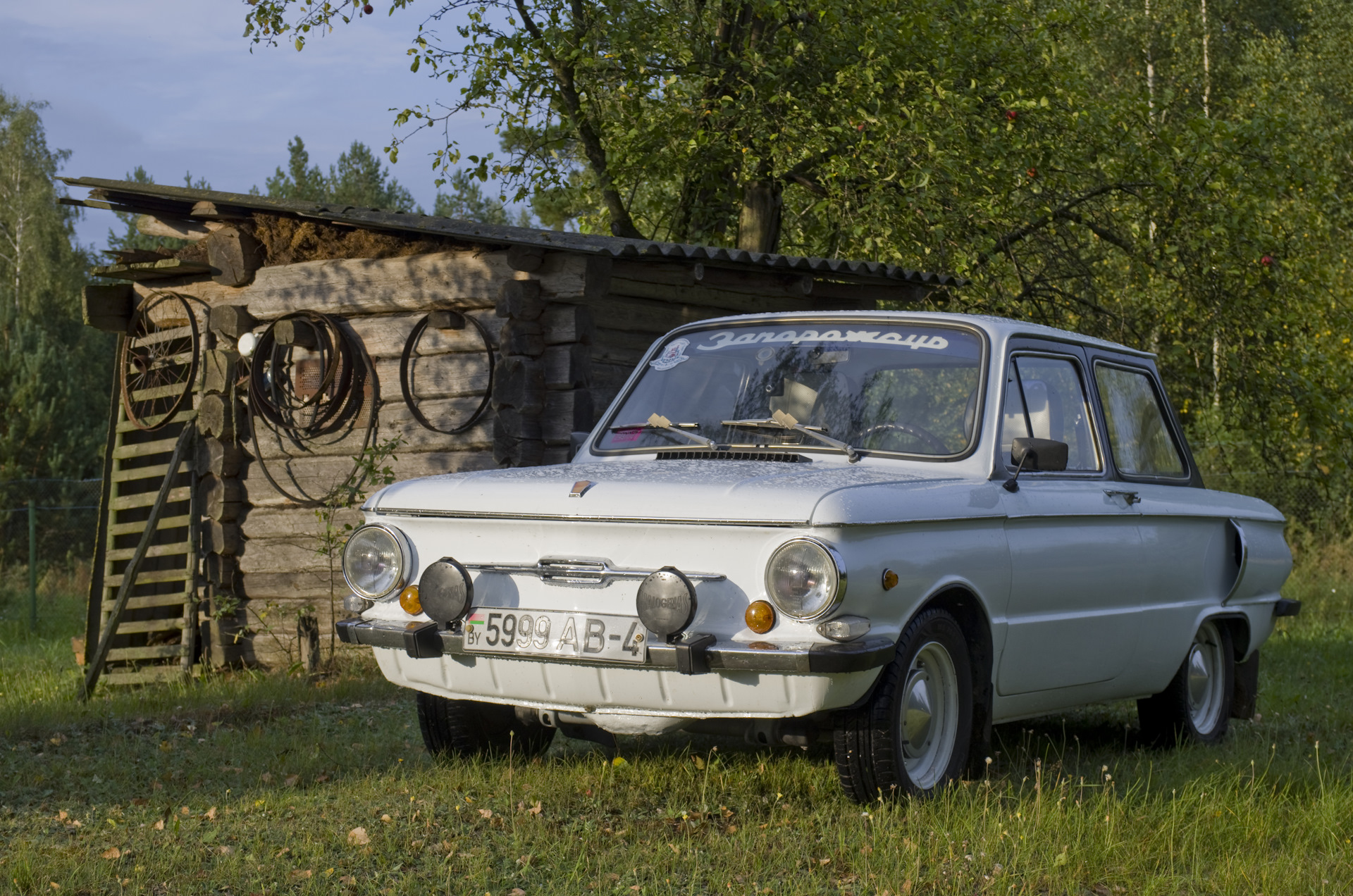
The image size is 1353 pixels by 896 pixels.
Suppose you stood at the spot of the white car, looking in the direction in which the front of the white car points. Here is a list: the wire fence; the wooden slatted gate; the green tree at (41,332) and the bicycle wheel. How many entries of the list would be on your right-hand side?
4

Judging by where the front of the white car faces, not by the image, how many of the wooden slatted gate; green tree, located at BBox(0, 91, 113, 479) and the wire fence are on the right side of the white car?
3

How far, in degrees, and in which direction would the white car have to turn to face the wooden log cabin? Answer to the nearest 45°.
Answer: approximately 90° to its right

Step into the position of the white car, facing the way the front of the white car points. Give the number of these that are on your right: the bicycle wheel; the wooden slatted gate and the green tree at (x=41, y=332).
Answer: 3

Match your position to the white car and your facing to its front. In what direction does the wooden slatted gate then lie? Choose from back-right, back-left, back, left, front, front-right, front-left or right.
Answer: right

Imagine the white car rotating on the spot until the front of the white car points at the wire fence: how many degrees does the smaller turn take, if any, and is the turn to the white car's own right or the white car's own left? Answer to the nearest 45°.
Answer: approximately 90° to the white car's own right

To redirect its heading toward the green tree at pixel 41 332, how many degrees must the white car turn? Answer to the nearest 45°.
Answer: approximately 90° to its right

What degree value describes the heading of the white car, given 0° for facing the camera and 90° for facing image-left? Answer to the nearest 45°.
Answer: approximately 45°

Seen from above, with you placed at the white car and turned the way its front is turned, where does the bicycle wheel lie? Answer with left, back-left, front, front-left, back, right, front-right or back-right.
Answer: right
